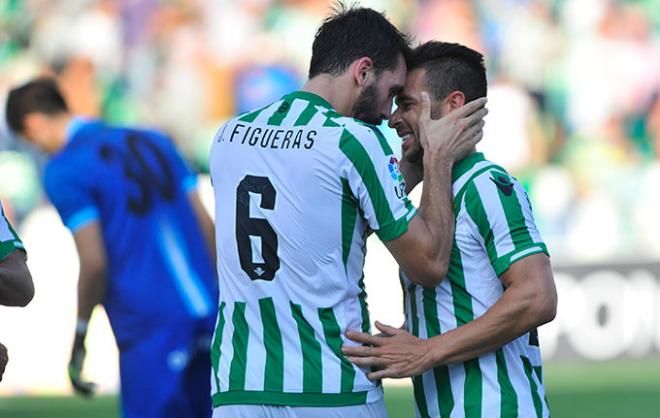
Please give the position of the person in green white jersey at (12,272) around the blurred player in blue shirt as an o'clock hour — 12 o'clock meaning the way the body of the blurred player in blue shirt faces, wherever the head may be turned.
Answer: The person in green white jersey is roughly at 8 o'clock from the blurred player in blue shirt.

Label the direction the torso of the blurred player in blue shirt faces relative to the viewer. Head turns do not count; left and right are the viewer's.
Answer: facing away from the viewer and to the left of the viewer
